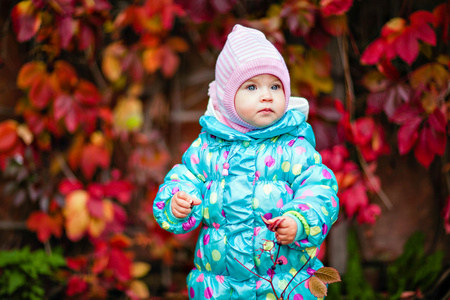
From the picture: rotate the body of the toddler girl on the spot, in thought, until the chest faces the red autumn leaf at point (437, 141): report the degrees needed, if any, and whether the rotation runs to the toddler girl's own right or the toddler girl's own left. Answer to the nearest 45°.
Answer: approximately 135° to the toddler girl's own left

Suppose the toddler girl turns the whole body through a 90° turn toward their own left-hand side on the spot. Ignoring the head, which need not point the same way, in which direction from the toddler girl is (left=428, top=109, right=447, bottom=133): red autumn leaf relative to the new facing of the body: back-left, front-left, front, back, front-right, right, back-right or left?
front-left

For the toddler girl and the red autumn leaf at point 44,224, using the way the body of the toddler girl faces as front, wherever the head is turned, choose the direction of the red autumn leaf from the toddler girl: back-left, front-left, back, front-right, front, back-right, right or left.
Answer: back-right

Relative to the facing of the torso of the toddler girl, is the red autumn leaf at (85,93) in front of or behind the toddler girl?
behind

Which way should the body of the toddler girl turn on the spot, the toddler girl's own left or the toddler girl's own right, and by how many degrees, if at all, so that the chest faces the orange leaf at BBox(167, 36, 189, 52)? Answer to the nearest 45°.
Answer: approximately 180°

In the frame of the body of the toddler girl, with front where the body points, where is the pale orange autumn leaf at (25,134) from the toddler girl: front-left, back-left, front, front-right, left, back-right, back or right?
back-right

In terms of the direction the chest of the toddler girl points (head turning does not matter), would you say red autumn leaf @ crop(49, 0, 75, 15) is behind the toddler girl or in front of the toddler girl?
behind

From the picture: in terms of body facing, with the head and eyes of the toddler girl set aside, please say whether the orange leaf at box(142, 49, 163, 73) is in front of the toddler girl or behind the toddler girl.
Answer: behind

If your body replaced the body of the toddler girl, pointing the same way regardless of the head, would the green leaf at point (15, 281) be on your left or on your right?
on your right

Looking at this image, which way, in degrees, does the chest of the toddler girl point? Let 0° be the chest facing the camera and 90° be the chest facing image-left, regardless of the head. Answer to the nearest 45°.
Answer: approximately 0°

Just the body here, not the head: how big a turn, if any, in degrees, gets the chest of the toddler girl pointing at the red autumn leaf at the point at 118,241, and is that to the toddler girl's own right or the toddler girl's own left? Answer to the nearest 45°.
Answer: approximately 135° to the toddler girl's own right

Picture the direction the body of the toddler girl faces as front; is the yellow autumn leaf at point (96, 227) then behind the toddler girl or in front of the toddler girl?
behind
